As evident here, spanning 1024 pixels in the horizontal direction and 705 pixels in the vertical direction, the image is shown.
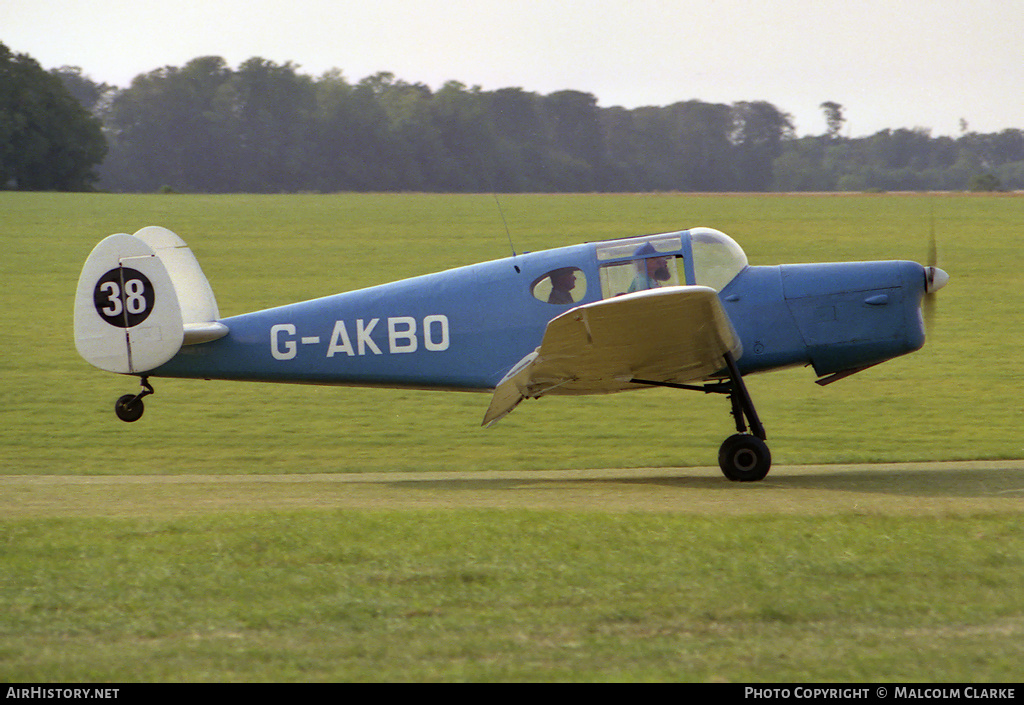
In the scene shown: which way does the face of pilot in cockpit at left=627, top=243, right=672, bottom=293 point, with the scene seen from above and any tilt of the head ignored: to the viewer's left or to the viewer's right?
to the viewer's right

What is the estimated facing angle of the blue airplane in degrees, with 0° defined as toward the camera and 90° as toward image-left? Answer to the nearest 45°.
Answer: approximately 270°
